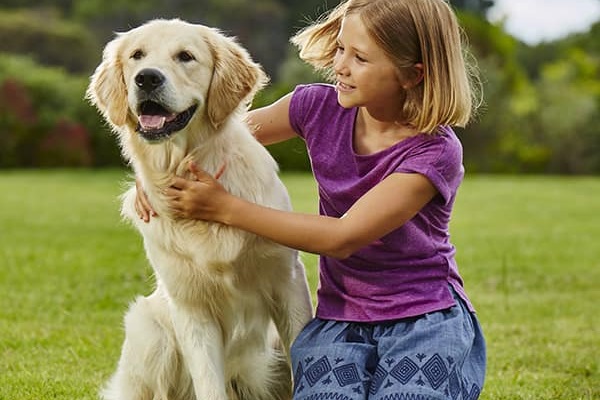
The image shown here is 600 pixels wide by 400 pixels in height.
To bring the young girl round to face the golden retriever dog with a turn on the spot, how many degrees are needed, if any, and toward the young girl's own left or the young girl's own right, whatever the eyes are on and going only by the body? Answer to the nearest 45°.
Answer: approximately 45° to the young girl's own right

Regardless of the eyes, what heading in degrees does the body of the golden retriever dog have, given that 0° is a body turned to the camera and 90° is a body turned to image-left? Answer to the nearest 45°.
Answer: approximately 0°

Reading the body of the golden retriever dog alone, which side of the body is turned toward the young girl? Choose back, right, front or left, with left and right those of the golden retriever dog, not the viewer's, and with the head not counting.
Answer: left
